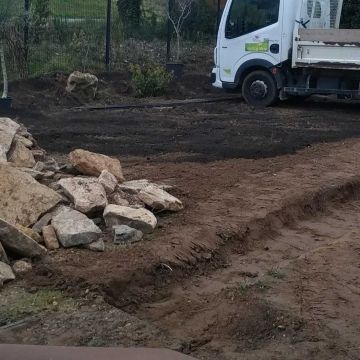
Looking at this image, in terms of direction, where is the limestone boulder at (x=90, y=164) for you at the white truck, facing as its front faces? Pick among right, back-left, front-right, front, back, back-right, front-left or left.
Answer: left

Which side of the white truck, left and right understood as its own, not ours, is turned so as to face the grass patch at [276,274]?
left

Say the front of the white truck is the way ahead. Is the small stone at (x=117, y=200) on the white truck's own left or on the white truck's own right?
on the white truck's own left

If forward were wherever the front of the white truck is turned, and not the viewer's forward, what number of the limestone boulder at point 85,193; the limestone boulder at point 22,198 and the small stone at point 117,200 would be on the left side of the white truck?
3

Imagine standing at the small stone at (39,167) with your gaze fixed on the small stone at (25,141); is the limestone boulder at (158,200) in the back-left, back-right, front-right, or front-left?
back-right

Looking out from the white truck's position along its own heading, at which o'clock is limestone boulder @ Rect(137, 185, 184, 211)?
The limestone boulder is roughly at 9 o'clock from the white truck.

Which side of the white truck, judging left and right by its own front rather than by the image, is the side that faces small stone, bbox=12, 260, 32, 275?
left

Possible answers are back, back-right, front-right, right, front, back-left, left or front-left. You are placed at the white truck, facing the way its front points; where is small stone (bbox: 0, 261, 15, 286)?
left

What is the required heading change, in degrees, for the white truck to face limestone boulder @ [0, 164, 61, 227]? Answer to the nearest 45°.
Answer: approximately 90° to its left

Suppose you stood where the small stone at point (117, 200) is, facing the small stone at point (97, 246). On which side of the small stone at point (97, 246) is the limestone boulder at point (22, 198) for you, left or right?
right

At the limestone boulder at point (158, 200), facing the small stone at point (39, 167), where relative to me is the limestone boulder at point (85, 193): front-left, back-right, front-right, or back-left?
front-left

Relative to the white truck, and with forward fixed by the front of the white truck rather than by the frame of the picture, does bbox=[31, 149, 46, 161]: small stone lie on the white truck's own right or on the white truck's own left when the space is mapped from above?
on the white truck's own left

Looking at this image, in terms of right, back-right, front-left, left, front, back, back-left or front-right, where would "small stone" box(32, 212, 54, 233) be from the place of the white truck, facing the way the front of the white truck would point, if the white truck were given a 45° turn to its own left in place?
front-left

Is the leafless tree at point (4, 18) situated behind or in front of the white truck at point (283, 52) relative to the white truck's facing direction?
in front

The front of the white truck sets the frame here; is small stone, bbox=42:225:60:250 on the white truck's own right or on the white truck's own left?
on the white truck's own left

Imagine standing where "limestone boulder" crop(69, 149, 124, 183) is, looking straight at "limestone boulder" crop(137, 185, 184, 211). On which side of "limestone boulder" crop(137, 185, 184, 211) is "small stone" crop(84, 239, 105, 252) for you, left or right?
right

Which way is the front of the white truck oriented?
to the viewer's left
